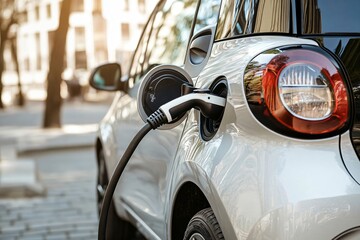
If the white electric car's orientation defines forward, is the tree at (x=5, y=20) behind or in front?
in front

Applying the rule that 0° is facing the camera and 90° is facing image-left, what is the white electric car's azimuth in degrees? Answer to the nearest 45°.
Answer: approximately 135°
